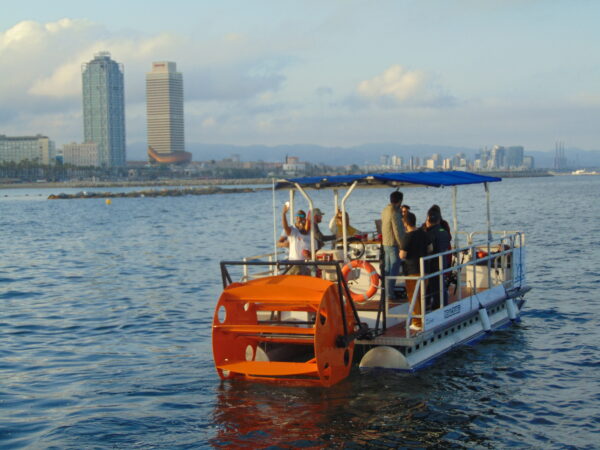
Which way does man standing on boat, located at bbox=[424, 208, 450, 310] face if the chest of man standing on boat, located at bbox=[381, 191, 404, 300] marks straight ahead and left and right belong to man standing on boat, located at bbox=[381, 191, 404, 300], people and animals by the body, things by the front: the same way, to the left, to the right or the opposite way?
to the left

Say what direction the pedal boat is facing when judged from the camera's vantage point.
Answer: facing away from the viewer and to the right of the viewer

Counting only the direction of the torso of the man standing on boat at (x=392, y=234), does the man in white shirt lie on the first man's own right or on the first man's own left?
on the first man's own left
